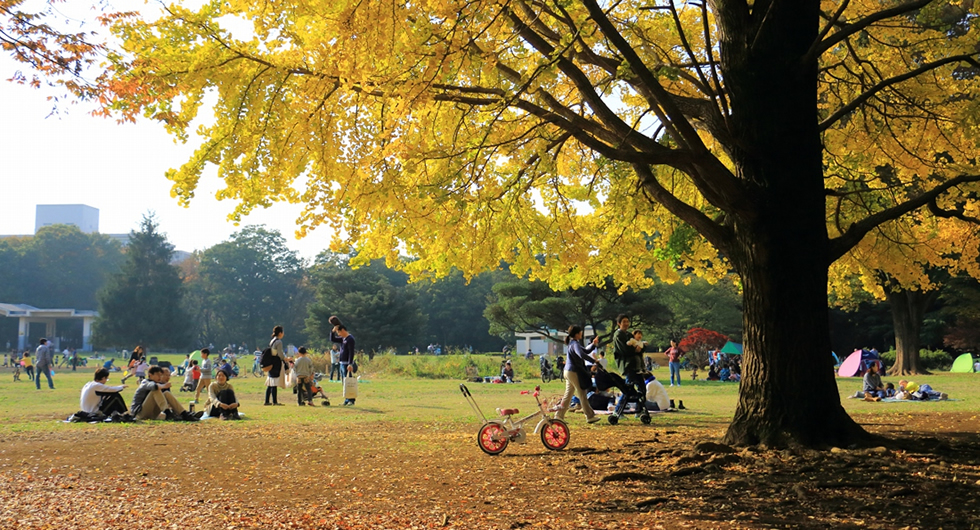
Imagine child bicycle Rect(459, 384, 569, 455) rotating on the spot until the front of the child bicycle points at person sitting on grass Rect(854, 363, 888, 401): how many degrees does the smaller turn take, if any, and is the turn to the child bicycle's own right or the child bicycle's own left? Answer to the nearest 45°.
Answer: approximately 45° to the child bicycle's own left

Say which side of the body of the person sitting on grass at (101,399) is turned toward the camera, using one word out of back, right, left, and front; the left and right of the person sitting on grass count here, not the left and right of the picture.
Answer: right

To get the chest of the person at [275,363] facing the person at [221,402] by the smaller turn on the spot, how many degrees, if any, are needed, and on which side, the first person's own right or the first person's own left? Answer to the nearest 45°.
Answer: approximately 90° to the first person's own right

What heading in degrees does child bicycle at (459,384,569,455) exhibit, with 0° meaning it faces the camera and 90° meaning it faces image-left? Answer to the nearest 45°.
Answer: approximately 270°

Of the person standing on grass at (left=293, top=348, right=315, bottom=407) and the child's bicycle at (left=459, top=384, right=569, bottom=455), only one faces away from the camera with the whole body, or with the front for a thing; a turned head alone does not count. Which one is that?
the person standing on grass

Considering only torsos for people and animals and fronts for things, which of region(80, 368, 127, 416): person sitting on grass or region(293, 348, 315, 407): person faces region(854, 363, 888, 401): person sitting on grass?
region(80, 368, 127, 416): person sitting on grass

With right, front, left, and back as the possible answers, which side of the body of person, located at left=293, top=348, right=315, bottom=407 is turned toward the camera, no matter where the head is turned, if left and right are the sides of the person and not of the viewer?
back
